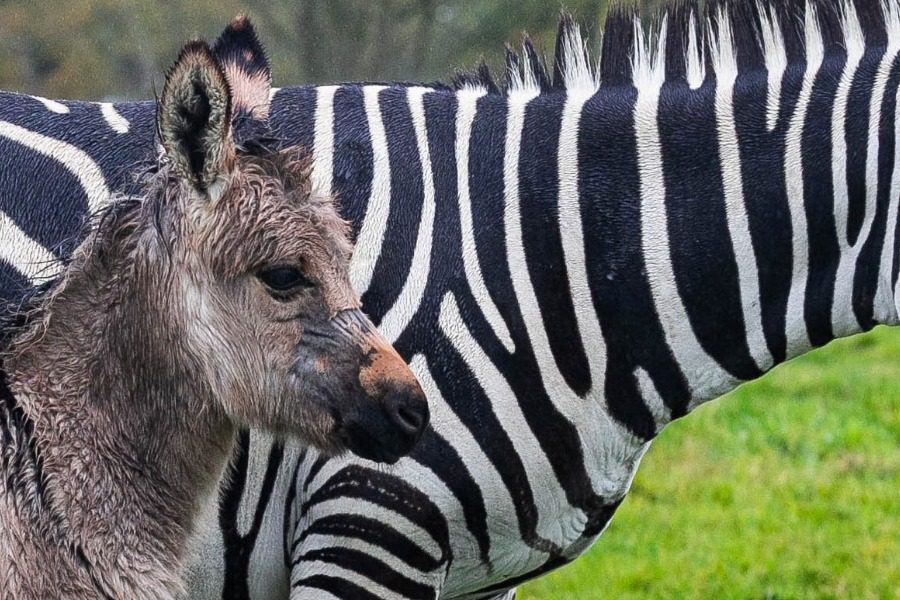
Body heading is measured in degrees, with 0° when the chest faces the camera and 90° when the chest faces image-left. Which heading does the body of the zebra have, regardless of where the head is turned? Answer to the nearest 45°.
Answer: approximately 270°

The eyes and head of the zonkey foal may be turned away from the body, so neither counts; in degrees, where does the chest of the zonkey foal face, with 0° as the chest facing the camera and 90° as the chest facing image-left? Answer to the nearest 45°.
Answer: approximately 270°

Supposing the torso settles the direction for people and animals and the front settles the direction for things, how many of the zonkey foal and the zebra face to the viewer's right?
2
